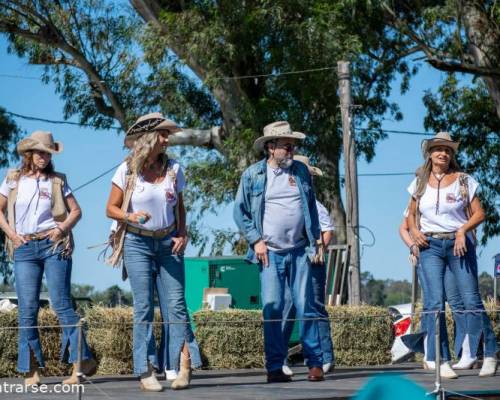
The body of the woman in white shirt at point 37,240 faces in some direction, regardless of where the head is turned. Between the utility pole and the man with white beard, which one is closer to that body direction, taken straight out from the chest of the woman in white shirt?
the man with white beard

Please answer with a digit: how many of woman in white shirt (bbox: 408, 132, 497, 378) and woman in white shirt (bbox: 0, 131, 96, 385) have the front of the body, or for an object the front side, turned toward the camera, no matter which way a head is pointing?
2

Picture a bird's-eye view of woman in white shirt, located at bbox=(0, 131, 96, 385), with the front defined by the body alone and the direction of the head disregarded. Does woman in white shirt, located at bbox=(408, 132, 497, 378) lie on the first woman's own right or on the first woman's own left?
on the first woman's own left

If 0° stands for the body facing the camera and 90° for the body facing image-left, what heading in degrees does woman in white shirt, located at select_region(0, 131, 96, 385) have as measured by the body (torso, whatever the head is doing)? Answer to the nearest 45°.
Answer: approximately 0°

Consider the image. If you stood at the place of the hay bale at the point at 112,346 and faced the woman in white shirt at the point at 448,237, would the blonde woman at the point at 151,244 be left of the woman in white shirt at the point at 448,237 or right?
right

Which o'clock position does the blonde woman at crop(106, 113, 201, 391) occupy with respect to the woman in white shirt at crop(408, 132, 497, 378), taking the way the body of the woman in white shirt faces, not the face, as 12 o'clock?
The blonde woman is roughly at 2 o'clock from the woman in white shirt.

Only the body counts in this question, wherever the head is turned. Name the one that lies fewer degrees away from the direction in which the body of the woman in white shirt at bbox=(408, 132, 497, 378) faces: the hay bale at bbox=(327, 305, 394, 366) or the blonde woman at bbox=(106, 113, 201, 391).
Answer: the blonde woman

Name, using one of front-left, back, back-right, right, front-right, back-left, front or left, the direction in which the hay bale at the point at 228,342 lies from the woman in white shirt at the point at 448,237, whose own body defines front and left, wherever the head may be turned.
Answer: back-right

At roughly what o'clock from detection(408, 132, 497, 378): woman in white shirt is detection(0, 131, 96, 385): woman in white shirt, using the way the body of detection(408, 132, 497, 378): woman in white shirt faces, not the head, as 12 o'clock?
detection(0, 131, 96, 385): woman in white shirt is roughly at 2 o'clock from detection(408, 132, 497, 378): woman in white shirt.

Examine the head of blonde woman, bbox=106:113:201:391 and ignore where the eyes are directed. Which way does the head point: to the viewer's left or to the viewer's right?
to the viewer's right

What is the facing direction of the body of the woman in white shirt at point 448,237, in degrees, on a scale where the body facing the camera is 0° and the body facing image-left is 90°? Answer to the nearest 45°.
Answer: approximately 0°
